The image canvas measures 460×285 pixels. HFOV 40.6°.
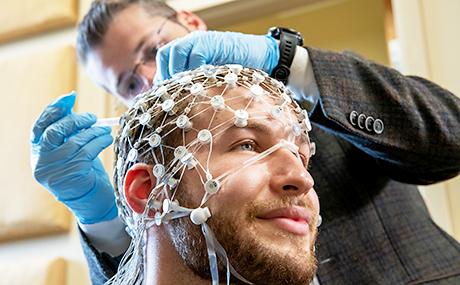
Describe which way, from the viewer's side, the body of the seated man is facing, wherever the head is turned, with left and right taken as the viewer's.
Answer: facing the viewer and to the right of the viewer

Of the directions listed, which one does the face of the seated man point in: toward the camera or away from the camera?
toward the camera

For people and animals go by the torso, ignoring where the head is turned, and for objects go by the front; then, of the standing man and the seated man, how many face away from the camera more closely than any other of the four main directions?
0
